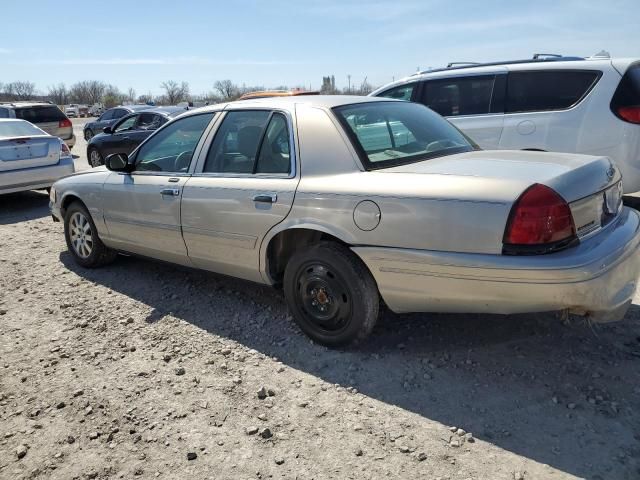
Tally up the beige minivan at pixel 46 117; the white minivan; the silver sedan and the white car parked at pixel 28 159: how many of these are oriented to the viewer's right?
0

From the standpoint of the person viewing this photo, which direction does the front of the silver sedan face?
facing away from the viewer and to the left of the viewer

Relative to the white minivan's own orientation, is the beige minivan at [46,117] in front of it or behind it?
in front

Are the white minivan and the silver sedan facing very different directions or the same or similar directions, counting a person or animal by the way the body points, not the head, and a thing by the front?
same or similar directions

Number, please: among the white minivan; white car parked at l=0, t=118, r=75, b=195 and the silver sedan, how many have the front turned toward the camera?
0

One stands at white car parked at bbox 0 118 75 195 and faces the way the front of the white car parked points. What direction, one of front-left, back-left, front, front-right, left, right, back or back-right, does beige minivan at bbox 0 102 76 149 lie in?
front-right

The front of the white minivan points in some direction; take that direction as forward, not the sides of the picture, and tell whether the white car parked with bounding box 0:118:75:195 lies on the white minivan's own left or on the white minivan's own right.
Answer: on the white minivan's own left

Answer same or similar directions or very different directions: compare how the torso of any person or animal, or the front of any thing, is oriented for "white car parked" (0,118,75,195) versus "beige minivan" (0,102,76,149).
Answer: same or similar directions

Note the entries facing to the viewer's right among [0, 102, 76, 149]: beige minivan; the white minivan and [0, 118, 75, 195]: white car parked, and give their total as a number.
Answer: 0

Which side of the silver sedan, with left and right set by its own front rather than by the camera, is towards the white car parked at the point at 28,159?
front

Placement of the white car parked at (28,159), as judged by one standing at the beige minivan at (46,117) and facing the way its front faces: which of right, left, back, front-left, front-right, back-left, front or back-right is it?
back-left

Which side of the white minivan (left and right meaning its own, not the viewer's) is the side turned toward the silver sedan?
left

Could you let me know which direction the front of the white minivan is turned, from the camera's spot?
facing away from the viewer and to the left of the viewer

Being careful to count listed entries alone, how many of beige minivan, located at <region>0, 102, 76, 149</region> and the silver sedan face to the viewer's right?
0

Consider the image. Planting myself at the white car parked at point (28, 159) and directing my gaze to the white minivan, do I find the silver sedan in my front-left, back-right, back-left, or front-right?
front-right

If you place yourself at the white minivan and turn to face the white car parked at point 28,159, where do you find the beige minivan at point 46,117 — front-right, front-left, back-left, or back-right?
front-right

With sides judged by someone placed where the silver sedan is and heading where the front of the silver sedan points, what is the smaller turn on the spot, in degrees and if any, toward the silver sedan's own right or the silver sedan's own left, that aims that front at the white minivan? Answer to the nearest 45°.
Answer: approximately 90° to the silver sedan's own right
